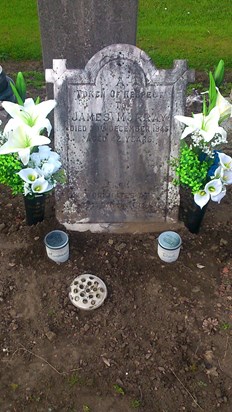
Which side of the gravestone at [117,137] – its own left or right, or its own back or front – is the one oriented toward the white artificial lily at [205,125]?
left

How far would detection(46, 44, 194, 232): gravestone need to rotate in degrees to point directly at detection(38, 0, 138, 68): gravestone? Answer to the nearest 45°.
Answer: approximately 180°

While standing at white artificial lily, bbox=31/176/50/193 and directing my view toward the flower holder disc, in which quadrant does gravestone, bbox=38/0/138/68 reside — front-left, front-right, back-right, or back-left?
back-left

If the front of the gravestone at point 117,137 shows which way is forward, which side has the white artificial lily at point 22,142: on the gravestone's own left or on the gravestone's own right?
on the gravestone's own right

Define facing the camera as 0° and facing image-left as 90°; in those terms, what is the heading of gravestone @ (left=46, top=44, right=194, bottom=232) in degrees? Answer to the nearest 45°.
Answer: approximately 0°

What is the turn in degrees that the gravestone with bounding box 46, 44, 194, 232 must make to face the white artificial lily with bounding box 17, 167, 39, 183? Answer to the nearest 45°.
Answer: approximately 45° to its right

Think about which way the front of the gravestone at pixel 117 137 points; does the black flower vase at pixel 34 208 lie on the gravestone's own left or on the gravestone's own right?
on the gravestone's own right

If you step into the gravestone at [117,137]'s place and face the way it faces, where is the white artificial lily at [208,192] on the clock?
The white artificial lily is roughly at 10 o'clock from the gravestone.

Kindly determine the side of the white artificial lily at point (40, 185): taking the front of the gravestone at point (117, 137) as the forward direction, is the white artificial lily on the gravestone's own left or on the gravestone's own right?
on the gravestone's own right
